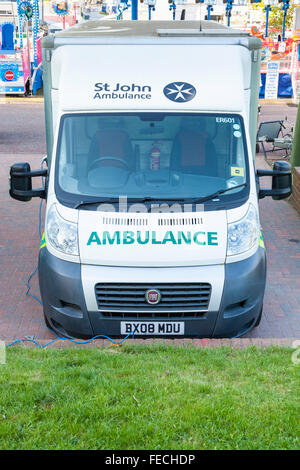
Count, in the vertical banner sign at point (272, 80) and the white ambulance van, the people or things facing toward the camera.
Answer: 2

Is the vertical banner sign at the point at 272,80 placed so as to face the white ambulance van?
yes

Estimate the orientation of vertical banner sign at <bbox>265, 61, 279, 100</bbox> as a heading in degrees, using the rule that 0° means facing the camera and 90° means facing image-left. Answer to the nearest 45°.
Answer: approximately 0°

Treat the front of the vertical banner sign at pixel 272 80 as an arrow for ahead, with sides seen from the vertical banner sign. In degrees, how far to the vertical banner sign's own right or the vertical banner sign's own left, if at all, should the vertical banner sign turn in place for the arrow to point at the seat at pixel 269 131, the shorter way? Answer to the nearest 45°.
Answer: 0° — it already faces it

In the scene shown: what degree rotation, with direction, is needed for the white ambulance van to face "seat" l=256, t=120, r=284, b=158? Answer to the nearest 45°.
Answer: approximately 180°

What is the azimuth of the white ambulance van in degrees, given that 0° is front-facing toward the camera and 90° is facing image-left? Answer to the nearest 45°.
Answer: approximately 0°
